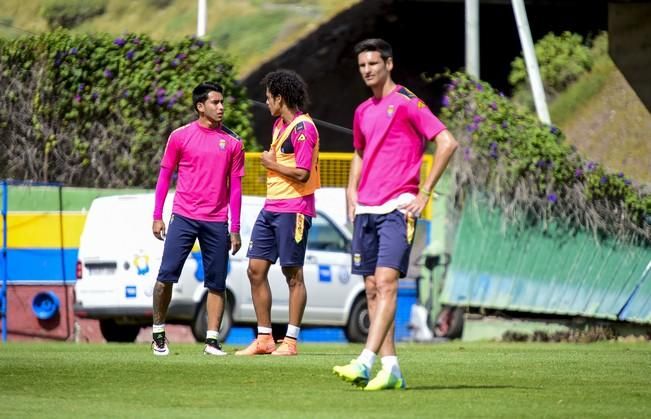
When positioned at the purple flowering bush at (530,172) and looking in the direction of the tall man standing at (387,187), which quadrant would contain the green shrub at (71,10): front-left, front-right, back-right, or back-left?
back-right

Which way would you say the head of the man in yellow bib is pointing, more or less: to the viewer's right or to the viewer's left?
to the viewer's left

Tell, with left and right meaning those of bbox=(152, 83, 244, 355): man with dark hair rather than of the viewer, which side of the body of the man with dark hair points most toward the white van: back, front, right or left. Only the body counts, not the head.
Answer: back

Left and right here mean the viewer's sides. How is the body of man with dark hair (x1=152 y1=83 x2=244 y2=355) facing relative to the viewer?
facing the viewer

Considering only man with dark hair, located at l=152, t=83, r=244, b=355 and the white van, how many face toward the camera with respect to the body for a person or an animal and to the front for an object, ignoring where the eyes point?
1

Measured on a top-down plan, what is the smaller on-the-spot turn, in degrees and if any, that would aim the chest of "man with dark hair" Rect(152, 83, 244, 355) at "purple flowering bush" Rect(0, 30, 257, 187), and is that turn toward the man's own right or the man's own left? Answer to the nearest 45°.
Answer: approximately 180°

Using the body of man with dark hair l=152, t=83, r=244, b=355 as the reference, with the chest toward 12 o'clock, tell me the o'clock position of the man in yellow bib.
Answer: The man in yellow bib is roughly at 9 o'clock from the man with dark hair.

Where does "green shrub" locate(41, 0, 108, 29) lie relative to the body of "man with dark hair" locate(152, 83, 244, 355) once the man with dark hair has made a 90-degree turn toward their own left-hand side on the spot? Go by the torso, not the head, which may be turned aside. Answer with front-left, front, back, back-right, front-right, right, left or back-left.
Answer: left

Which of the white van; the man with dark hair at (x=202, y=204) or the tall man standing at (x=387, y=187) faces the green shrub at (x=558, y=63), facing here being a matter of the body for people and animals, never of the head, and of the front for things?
the white van

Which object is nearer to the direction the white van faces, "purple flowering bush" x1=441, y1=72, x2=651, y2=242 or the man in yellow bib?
the purple flowering bush

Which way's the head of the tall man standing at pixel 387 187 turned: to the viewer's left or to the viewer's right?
to the viewer's left

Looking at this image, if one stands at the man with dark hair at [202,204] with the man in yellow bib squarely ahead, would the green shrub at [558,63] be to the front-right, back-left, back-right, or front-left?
front-left
